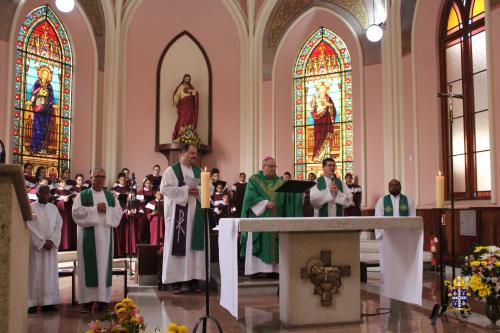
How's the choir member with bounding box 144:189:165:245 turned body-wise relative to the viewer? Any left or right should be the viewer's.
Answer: facing the viewer and to the right of the viewer

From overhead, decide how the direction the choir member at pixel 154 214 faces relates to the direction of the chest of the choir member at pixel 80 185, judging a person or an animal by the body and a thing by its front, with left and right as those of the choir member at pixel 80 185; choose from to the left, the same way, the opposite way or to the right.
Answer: the same way

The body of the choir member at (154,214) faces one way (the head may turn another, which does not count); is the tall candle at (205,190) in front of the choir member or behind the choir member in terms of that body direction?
in front

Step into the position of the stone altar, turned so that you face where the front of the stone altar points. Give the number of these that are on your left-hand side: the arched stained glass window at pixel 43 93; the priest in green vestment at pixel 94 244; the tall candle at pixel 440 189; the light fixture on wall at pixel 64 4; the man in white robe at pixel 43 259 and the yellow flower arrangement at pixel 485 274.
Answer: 2

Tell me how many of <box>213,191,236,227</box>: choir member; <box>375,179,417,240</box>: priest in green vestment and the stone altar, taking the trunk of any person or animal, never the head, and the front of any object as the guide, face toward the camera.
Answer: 3

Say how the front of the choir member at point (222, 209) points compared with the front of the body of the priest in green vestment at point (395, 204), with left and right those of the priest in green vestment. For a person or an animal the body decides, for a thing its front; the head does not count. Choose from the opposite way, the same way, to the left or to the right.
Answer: the same way

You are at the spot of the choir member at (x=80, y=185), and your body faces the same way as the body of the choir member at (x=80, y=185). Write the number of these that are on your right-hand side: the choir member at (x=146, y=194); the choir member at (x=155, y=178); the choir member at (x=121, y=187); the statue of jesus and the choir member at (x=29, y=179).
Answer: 1

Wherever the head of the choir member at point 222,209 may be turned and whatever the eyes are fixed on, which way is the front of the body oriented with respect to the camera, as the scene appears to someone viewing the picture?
toward the camera

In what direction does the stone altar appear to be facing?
toward the camera

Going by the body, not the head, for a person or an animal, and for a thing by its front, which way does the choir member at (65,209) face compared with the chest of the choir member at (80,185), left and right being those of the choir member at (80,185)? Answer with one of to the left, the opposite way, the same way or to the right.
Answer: the same way

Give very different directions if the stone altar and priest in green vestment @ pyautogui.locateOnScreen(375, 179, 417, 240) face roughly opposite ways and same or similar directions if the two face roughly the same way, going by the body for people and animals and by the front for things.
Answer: same or similar directions

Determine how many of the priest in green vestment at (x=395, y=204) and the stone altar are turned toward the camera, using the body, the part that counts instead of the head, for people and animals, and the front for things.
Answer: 2
